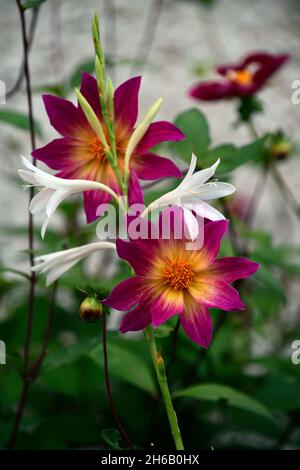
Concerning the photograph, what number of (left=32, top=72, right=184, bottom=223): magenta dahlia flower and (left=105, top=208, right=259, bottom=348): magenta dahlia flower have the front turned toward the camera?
2

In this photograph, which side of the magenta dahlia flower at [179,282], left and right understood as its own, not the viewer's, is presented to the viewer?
front

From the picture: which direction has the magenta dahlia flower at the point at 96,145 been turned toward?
toward the camera
